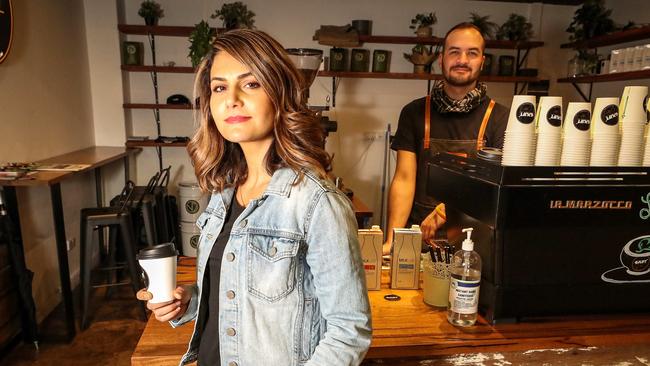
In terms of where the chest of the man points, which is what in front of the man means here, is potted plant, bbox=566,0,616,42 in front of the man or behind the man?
behind

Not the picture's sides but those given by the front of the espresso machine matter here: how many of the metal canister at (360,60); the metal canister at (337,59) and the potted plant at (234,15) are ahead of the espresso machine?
3

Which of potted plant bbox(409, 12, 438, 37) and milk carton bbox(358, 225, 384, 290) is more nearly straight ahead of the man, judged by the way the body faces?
the milk carton

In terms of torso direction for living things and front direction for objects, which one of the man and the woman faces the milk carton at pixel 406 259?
the man

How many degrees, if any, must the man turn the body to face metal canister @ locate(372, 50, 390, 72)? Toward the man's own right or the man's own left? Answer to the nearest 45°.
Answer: approximately 180°

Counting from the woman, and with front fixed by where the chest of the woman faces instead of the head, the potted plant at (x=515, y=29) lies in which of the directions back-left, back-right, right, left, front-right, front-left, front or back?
back

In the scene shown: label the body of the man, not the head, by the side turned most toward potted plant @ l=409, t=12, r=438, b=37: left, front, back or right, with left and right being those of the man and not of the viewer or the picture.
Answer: back

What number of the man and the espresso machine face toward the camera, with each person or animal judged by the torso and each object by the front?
1

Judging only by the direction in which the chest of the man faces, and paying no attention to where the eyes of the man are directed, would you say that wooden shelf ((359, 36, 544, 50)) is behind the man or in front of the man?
behind

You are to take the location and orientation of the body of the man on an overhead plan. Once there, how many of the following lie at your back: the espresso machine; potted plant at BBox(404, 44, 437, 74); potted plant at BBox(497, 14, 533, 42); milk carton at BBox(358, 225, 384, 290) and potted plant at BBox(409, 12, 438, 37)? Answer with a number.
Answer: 3
